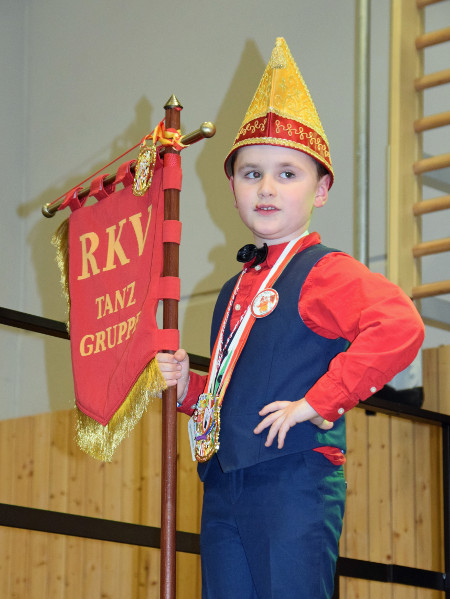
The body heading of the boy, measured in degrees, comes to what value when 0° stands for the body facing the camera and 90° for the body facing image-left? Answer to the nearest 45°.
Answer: approximately 45°
